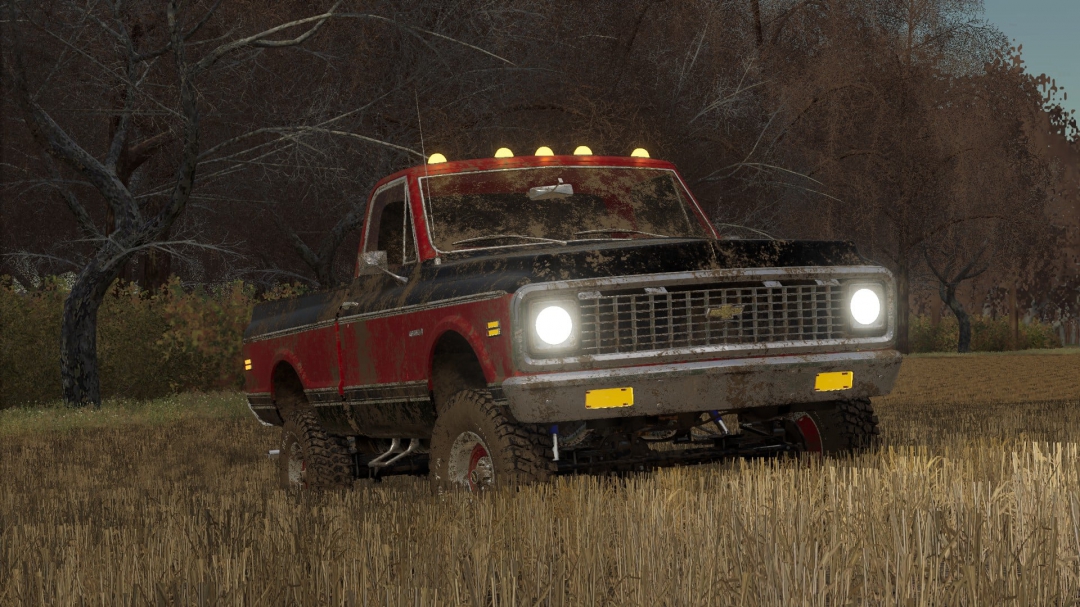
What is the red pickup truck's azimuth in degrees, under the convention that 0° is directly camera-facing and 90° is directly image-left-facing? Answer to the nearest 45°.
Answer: approximately 315°
